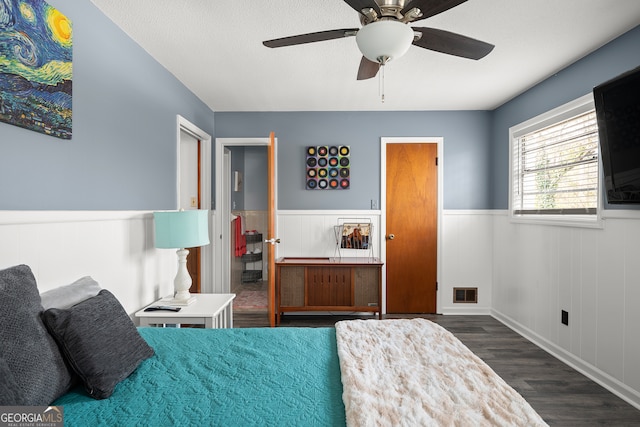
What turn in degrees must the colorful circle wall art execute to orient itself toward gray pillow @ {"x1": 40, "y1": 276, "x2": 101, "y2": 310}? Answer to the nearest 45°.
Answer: approximately 45° to its right

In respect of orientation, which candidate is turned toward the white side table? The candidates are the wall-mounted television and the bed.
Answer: the wall-mounted television

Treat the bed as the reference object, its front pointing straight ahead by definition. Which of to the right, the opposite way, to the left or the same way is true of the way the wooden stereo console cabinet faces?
to the right

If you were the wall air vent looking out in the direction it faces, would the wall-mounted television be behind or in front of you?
in front

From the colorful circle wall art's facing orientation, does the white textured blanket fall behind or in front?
in front

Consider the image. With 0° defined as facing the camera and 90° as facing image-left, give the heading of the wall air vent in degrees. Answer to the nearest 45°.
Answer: approximately 0°

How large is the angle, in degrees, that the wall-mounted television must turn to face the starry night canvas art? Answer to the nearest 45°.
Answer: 0° — it already faces it

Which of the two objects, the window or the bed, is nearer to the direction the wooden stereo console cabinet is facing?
the bed

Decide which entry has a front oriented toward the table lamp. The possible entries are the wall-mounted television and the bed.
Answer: the wall-mounted television

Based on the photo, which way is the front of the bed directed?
to the viewer's right

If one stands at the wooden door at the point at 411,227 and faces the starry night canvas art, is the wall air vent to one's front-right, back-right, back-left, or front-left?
back-left

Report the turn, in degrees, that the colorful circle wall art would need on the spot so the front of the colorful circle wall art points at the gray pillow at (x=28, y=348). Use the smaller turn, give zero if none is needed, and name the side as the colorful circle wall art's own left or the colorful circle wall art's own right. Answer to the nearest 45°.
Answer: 0° — it already faces it

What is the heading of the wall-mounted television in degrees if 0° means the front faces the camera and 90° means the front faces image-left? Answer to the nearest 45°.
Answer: approximately 45°

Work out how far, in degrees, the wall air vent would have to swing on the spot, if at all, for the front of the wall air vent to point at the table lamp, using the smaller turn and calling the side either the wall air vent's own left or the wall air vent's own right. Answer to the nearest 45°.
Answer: approximately 45° to the wall air vent's own right
